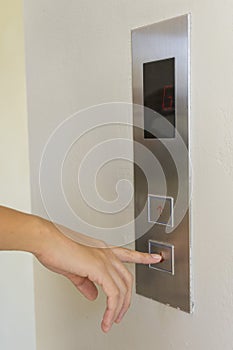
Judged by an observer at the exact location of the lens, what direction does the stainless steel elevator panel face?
facing the viewer and to the left of the viewer
